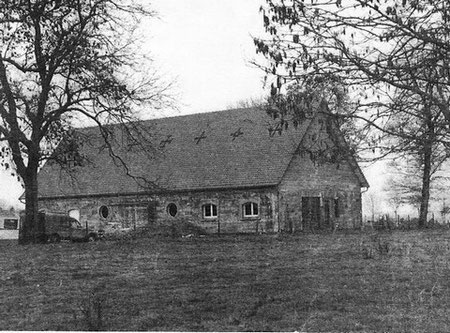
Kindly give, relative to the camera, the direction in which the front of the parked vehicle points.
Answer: facing to the right of the viewer
